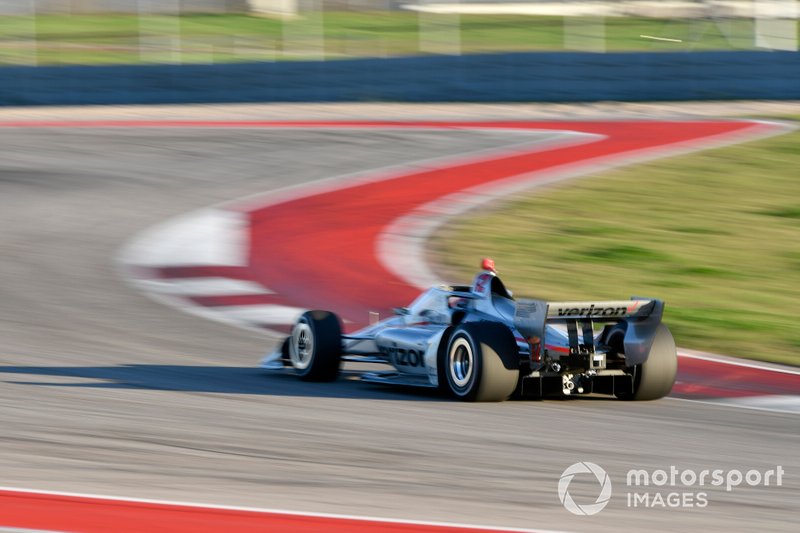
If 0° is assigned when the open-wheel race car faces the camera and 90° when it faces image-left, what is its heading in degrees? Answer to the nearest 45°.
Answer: approximately 135°
